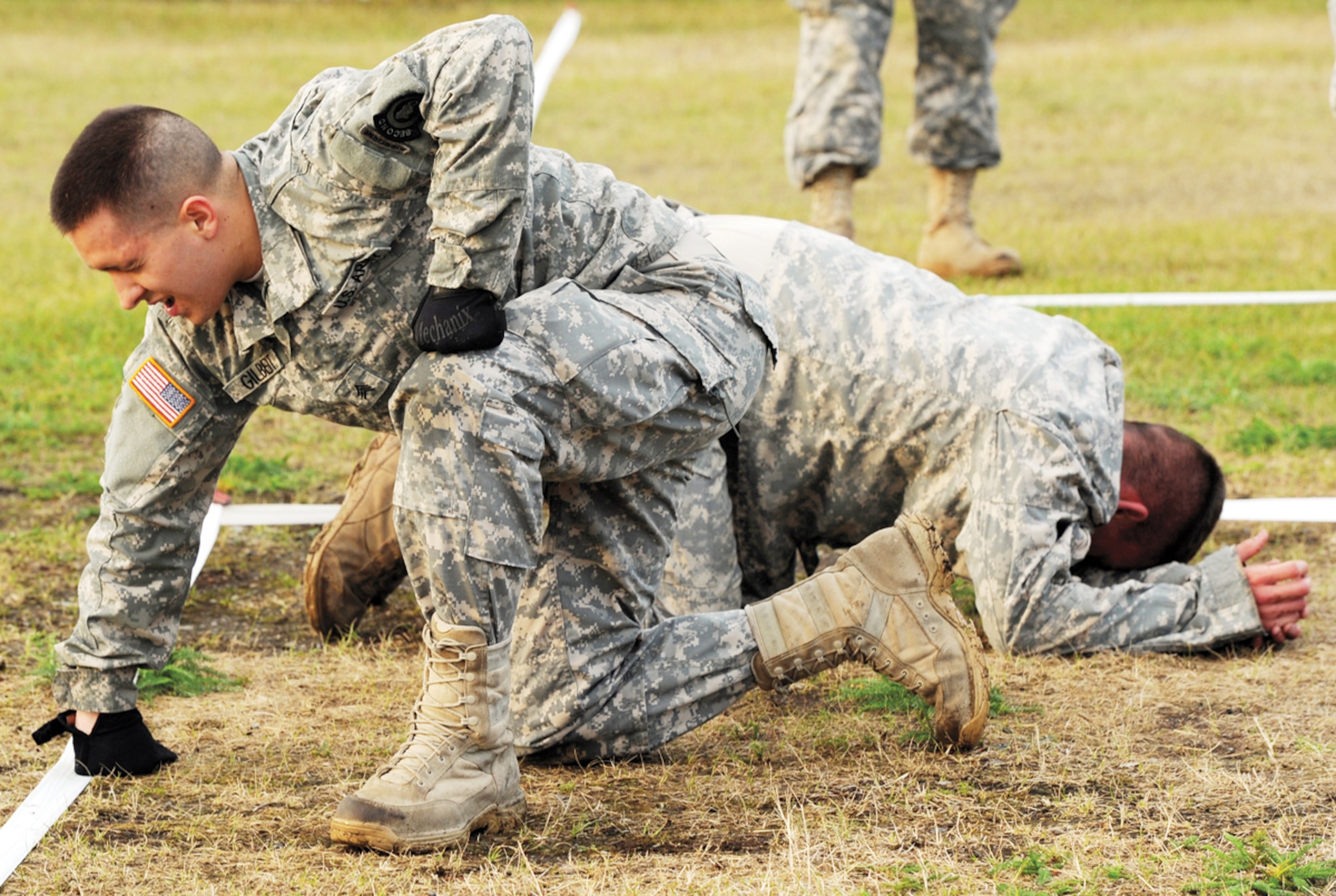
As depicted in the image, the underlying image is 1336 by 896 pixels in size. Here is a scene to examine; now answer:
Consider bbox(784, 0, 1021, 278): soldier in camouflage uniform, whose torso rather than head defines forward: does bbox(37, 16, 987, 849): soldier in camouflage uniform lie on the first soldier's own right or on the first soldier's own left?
on the first soldier's own right

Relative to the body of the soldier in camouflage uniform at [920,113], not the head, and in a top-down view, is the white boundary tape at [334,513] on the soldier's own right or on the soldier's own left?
on the soldier's own right

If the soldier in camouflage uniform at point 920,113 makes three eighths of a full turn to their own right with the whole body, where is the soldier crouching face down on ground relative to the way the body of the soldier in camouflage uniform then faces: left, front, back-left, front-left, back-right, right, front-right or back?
left

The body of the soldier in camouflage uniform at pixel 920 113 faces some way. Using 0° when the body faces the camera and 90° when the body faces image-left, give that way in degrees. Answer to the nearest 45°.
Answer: approximately 315°
